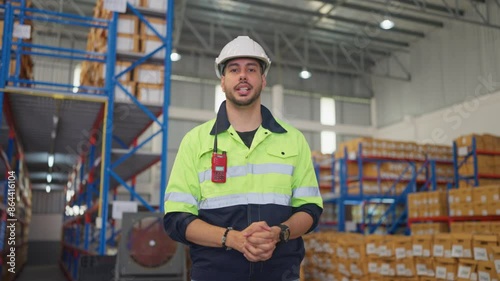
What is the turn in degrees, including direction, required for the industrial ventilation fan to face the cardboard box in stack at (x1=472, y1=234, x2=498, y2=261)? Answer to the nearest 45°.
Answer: approximately 90° to its left

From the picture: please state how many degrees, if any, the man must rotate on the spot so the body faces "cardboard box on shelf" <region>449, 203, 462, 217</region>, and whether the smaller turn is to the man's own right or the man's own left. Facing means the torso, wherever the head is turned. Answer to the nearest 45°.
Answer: approximately 135° to the man's own left

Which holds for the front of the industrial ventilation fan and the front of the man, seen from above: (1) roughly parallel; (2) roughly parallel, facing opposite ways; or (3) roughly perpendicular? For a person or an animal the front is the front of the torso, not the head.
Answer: roughly parallel

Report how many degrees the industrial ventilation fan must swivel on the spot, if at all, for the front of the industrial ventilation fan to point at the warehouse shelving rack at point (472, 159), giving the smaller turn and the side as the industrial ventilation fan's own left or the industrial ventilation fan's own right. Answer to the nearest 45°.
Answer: approximately 135° to the industrial ventilation fan's own left

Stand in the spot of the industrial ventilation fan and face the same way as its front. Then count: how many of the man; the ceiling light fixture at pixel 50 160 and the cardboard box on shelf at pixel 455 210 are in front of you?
1

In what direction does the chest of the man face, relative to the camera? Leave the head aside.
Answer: toward the camera

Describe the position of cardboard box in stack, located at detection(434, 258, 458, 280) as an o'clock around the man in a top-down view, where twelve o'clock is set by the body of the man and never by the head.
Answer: The cardboard box in stack is roughly at 7 o'clock from the man.

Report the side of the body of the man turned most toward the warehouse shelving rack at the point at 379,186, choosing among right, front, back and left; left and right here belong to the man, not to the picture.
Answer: back

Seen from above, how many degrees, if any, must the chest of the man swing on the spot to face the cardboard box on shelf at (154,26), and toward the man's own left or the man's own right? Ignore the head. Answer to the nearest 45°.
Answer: approximately 180°

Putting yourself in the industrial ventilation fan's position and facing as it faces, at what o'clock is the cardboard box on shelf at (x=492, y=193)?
The cardboard box on shelf is roughly at 8 o'clock from the industrial ventilation fan.

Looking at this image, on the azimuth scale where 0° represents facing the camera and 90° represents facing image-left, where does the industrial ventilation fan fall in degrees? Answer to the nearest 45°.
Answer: approximately 0°

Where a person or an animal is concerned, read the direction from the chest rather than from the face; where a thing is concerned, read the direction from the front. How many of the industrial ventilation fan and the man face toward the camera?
2
